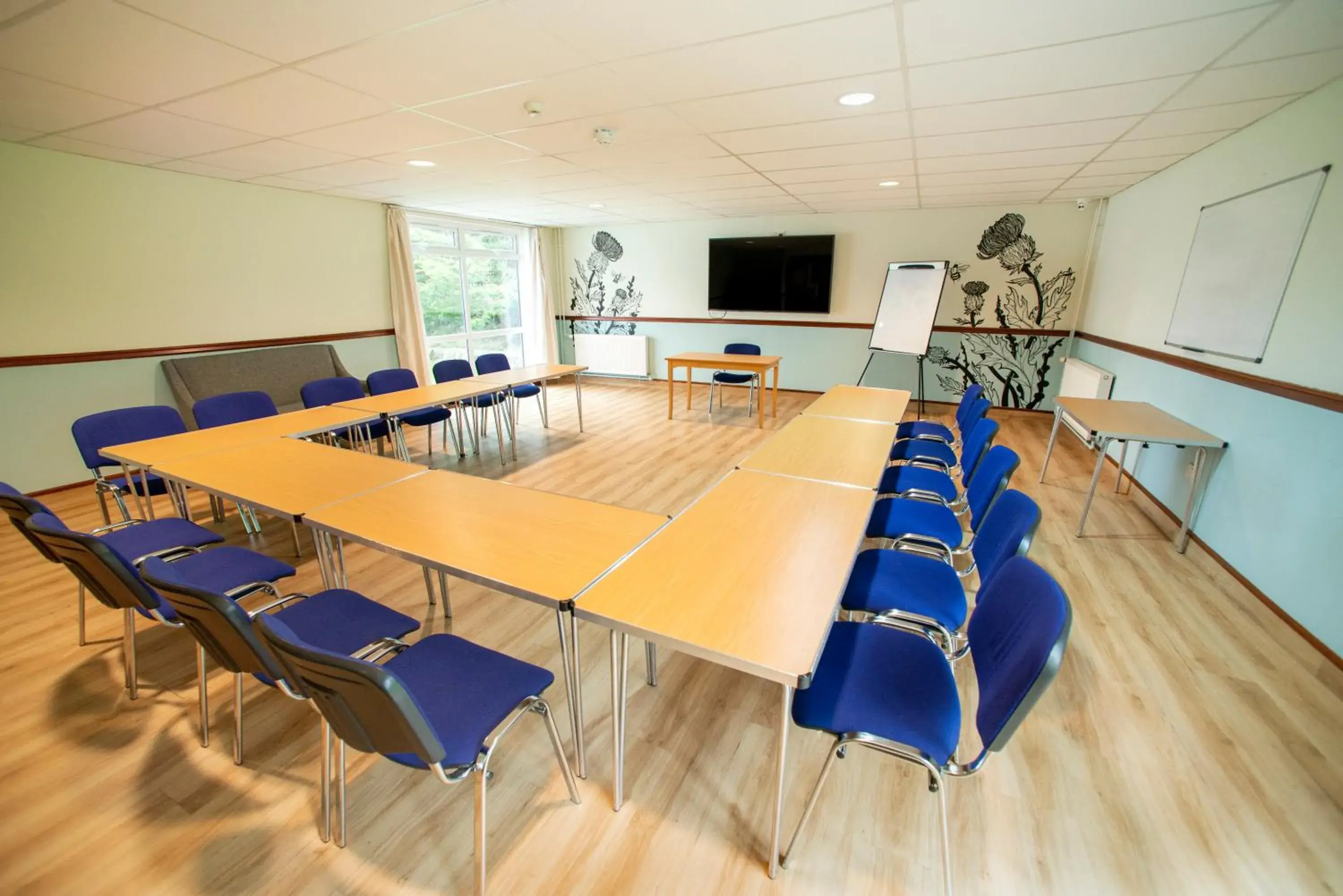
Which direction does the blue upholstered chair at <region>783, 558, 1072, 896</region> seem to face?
to the viewer's left

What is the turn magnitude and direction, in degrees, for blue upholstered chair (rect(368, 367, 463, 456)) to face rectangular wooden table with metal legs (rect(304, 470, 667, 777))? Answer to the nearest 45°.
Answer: approximately 45° to its right

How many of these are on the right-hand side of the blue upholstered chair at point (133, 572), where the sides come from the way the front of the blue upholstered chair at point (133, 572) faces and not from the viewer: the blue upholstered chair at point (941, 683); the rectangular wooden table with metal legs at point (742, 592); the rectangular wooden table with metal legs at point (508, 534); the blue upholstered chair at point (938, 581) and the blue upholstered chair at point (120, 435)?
4

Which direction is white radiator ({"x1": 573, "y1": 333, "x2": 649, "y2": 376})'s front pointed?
toward the camera

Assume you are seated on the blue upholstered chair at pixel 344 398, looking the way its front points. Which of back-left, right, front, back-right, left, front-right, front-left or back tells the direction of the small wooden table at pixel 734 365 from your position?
front-left

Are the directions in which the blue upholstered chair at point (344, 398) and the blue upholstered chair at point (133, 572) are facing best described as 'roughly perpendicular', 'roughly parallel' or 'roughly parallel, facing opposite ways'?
roughly perpendicular

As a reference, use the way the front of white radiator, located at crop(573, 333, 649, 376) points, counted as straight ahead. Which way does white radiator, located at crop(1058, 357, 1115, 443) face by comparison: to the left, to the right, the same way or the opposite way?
to the right

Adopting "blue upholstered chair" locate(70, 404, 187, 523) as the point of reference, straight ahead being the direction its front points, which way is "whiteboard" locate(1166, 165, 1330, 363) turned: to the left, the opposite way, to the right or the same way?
the opposite way

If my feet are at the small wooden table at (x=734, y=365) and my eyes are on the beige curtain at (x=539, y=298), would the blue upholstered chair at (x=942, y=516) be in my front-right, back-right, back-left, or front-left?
back-left

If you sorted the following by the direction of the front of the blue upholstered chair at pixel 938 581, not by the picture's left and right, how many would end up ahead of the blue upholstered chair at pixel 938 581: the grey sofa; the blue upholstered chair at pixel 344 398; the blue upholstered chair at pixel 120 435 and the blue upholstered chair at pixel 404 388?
4

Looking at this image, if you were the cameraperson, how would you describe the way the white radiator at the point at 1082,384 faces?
facing the viewer and to the left of the viewer

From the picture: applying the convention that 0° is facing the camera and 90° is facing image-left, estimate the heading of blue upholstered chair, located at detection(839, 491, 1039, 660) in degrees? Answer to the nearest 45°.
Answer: approximately 90°

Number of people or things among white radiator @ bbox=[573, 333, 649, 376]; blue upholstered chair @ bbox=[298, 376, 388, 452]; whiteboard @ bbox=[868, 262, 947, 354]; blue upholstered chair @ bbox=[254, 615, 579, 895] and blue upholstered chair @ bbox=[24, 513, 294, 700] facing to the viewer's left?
0

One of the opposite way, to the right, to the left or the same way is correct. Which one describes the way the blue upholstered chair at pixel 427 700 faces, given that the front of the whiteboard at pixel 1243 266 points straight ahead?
to the right

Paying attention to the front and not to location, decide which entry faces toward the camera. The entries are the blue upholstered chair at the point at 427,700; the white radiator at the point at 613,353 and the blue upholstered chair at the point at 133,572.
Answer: the white radiator

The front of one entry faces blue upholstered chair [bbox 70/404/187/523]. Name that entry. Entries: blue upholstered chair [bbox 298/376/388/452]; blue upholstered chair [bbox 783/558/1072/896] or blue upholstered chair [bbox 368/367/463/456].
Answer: blue upholstered chair [bbox 783/558/1072/896]

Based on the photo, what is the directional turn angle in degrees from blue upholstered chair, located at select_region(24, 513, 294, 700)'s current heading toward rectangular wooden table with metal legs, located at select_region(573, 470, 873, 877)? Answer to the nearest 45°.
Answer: approximately 90° to its right

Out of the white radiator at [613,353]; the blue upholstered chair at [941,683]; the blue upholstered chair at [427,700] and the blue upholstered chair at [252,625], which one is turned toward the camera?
the white radiator

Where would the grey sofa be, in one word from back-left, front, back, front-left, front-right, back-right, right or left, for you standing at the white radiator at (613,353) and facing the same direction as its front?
front-right

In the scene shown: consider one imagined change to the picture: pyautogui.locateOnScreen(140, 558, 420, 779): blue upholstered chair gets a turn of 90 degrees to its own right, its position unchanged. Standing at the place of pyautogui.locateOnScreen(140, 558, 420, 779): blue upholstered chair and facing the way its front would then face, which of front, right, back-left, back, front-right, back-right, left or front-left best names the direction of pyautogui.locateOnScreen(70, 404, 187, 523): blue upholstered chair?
back-left

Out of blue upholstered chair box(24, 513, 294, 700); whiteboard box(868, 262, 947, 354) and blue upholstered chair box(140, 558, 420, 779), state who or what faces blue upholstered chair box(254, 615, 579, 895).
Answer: the whiteboard

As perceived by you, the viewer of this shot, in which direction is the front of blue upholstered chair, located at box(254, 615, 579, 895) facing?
facing away from the viewer and to the right of the viewer
